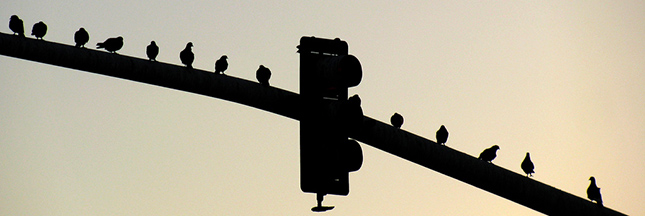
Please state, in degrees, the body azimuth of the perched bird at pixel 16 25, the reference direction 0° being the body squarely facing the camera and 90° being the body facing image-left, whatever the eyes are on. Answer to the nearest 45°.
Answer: approximately 90°

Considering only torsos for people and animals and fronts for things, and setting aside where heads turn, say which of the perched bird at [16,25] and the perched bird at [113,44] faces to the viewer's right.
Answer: the perched bird at [113,44]

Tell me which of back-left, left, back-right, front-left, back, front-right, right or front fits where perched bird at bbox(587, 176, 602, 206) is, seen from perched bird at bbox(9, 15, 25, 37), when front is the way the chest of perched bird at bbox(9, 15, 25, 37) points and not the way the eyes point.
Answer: back-left

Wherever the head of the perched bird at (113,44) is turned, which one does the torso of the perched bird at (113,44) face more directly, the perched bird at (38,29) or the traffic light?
the traffic light

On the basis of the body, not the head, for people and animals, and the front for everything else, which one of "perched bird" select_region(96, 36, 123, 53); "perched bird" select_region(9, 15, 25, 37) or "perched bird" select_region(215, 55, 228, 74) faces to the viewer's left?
"perched bird" select_region(9, 15, 25, 37)
